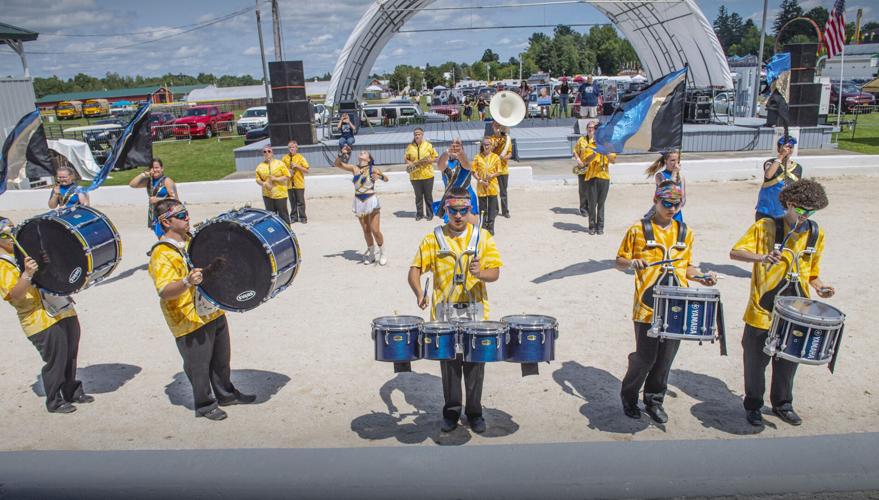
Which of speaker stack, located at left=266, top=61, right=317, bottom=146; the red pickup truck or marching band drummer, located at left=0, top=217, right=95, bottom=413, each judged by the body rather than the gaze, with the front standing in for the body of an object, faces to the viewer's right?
the marching band drummer

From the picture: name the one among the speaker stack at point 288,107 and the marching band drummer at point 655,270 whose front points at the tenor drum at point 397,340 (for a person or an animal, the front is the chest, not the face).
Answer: the speaker stack

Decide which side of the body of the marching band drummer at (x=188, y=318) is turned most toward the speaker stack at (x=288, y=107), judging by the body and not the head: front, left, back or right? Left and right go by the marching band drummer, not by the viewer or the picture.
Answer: left

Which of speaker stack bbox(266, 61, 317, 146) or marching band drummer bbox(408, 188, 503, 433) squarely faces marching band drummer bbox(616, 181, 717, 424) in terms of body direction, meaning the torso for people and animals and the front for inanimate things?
the speaker stack

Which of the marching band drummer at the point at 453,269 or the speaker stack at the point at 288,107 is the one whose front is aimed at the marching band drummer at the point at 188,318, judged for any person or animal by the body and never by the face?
the speaker stack

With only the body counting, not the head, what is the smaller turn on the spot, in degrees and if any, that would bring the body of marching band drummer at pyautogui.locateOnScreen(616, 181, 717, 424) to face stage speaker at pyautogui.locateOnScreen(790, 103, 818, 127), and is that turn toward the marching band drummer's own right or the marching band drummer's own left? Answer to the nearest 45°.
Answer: approximately 135° to the marching band drummer's own left

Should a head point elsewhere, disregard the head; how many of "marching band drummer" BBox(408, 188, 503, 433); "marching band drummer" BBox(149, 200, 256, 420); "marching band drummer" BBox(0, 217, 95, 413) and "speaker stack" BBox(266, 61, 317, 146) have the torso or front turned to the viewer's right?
2

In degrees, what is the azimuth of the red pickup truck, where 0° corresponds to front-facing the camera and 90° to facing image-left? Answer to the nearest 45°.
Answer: approximately 45°

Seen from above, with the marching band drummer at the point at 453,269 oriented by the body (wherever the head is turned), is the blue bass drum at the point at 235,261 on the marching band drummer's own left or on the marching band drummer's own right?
on the marching band drummer's own right

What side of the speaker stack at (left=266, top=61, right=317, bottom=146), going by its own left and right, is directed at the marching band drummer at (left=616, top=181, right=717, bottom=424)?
front

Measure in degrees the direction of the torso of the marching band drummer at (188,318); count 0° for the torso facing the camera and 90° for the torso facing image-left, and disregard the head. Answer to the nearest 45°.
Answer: approximately 270°

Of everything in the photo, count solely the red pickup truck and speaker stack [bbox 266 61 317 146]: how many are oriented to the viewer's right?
0
